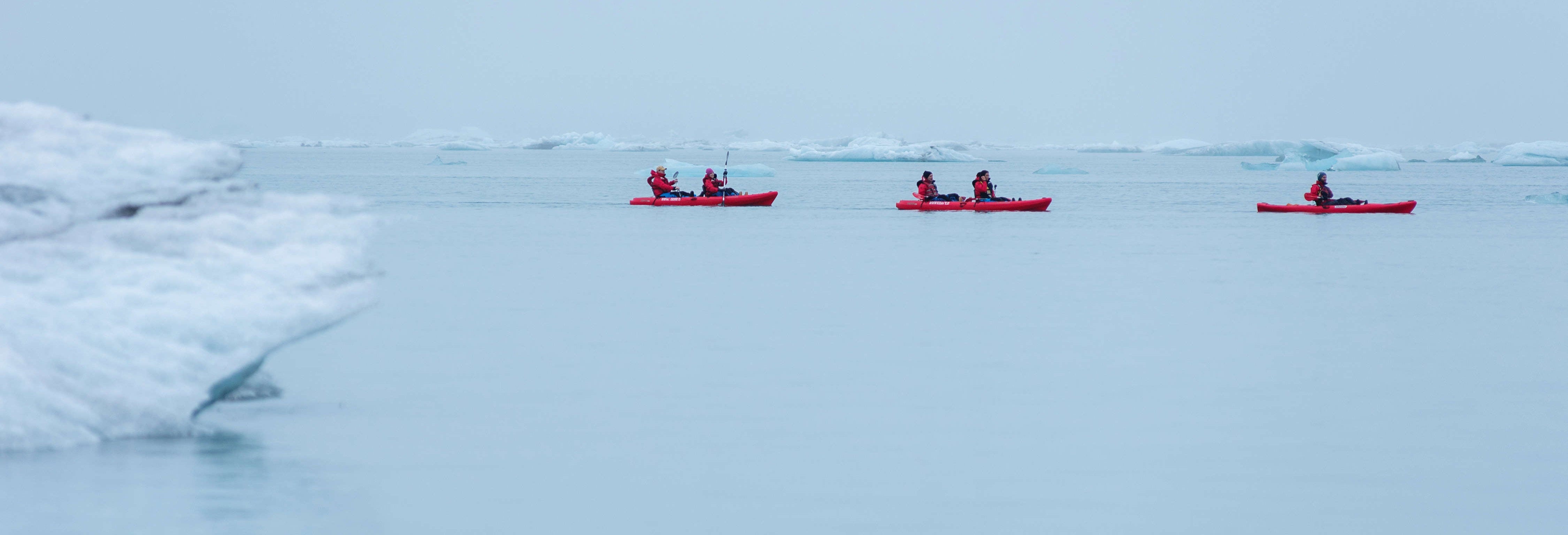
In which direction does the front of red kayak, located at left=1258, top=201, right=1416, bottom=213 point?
to the viewer's right

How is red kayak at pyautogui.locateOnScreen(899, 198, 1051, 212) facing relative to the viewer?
to the viewer's right

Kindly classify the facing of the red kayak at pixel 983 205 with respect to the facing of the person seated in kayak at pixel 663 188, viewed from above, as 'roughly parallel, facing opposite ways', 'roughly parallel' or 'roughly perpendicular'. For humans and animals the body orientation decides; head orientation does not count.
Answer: roughly parallel

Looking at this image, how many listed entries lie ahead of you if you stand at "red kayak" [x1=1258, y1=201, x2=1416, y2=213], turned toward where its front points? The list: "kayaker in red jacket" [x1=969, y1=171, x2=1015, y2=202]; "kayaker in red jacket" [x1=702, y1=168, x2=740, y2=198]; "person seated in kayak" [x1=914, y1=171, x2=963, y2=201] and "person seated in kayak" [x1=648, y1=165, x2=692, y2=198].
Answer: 0

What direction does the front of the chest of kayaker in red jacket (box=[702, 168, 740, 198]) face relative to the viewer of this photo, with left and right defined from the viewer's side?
facing to the right of the viewer

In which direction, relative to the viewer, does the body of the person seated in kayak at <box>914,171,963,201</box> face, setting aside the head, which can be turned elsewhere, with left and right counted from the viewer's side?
facing to the right of the viewer

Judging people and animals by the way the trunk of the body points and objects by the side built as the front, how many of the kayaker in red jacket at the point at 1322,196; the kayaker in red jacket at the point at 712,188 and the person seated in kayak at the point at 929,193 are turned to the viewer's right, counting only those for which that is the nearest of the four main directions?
3

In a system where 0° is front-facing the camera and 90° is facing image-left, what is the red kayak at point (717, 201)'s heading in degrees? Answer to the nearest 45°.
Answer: approximately 270°

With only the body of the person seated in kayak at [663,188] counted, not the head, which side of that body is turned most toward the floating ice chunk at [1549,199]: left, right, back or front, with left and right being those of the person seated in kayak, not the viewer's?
front

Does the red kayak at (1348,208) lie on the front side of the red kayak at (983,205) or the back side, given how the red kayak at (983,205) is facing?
on the front side

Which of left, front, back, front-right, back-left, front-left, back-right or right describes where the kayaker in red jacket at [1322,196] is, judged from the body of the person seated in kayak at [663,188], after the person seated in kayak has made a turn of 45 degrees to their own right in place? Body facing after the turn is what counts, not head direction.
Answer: front-left

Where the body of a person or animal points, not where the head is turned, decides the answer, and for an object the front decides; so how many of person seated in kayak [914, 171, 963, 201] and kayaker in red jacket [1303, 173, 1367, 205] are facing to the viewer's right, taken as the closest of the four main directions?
2

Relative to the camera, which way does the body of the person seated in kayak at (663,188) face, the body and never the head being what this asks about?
to the viewer's right

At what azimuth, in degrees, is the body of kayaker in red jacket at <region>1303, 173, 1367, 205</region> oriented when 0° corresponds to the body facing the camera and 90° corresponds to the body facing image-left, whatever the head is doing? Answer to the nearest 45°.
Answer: approximately 270°

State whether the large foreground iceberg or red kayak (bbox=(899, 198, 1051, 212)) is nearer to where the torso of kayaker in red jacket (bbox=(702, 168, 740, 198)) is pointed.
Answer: the red kayak
